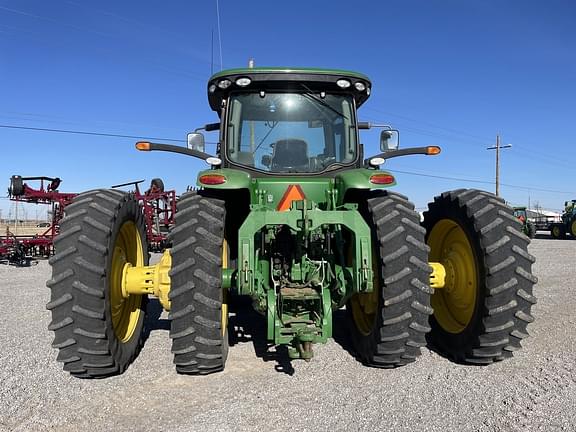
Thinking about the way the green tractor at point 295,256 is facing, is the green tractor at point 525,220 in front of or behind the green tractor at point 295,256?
in front

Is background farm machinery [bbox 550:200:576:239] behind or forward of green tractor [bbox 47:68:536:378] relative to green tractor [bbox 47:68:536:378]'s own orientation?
forward

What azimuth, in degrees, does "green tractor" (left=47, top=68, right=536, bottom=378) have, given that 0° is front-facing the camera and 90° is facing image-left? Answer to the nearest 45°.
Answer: approximately 180°
